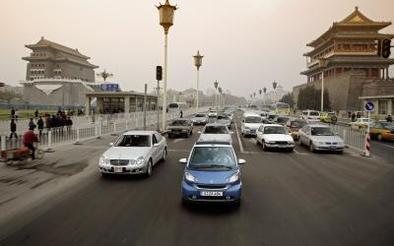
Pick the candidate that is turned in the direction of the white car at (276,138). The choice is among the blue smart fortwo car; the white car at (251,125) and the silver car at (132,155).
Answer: the white car at (251,125)

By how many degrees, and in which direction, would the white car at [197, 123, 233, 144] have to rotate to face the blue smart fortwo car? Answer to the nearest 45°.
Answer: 0° — it already faces it

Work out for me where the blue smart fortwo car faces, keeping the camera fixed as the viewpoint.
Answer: facing the viewer

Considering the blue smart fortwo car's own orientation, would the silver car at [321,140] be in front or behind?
behind

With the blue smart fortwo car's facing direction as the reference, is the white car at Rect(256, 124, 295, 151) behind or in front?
behind

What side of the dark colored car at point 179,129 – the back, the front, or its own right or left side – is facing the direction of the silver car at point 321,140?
left

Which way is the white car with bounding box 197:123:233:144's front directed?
toward the camera

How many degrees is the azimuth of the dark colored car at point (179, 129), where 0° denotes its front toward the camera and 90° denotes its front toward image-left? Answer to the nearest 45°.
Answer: approximately 45°

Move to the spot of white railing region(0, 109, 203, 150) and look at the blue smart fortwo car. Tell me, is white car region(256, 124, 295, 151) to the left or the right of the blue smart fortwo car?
left
